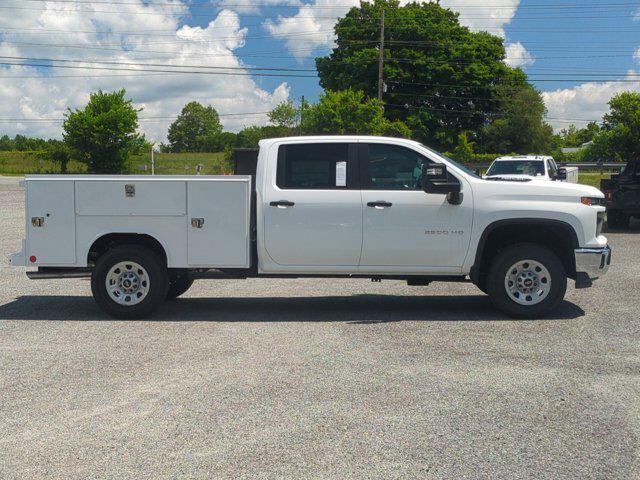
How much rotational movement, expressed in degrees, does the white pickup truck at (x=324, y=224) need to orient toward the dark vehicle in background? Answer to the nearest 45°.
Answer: approximately 45° to its left

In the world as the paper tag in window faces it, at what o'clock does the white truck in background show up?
The white truck in background is roughly at 7 o'clock from the paper tag in window.

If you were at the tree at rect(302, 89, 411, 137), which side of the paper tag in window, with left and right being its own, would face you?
back

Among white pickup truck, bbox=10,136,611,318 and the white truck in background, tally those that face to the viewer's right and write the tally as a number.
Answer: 1

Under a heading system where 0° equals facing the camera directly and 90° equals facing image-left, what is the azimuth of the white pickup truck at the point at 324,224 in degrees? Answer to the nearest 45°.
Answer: approximately 270°

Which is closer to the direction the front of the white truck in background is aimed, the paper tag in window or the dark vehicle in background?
the paper tag in window

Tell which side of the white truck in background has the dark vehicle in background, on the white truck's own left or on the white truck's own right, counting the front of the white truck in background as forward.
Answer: on the white truck's own left

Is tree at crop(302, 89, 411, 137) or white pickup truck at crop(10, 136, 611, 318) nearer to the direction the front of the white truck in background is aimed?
the white pickup truck

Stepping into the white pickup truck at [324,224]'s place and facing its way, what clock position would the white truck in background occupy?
The white truck in background is roughly at 10 o'clock from the white pickup truck.

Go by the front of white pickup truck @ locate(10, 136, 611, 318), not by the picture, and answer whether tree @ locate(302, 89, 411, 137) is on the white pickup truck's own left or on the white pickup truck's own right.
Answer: on the white pickup truck's own left

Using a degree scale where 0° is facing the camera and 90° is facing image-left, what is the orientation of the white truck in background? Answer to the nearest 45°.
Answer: approximately 45°
